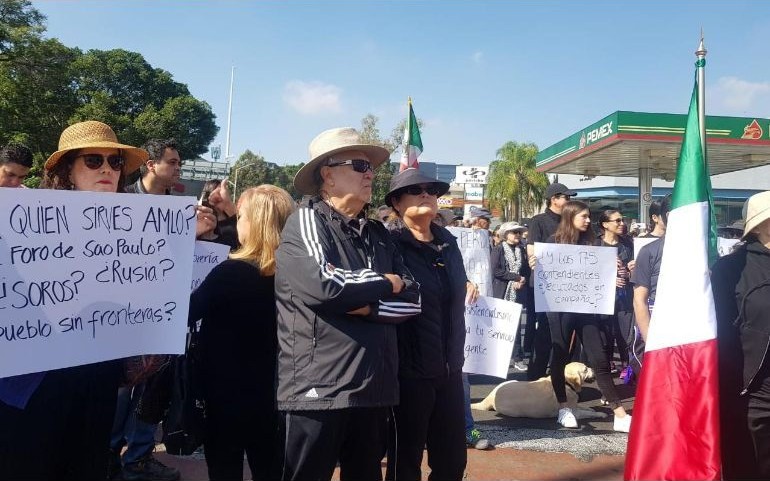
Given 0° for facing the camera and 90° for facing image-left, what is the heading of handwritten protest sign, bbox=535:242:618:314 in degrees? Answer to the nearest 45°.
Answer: approximately 0°

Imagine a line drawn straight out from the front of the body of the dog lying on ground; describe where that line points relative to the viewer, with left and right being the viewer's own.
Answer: facing to the right of the viewer

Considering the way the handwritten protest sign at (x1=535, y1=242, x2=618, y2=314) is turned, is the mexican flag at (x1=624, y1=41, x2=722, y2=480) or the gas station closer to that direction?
the mexican flag

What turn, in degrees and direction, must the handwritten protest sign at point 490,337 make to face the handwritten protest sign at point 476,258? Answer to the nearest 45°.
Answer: approximately 180°

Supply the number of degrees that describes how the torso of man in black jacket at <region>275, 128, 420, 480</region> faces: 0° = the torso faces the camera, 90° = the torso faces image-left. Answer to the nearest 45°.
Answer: approximately 315°

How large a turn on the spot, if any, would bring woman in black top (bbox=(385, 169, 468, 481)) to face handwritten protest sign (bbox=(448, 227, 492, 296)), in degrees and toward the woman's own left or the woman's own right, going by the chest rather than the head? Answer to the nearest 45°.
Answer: approximately 135° to the woman's own left

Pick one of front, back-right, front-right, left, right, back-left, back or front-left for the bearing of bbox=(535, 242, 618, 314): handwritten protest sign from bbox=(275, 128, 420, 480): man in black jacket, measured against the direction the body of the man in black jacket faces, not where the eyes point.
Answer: left

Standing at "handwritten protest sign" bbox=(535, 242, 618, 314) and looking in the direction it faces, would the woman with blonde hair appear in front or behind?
in front
